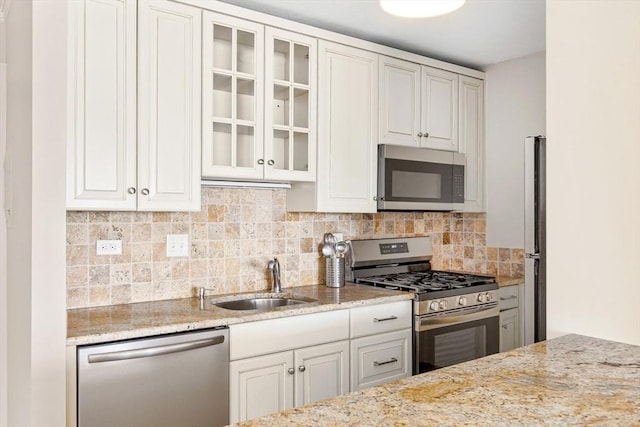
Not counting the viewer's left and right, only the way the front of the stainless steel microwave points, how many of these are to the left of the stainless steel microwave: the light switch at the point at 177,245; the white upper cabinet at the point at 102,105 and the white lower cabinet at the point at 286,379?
0

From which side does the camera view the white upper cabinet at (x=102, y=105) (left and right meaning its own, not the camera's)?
front

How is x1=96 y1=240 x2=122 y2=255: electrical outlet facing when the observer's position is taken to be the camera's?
facing the viewer

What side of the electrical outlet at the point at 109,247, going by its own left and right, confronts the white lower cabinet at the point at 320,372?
left

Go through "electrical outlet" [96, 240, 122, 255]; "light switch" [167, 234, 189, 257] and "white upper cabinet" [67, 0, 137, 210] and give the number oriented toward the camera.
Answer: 3

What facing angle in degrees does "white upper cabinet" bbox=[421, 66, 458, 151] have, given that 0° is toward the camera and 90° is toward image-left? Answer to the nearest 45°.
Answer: approximately 315°

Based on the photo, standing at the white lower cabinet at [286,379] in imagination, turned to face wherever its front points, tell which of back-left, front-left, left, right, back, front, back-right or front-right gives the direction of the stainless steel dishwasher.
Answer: right

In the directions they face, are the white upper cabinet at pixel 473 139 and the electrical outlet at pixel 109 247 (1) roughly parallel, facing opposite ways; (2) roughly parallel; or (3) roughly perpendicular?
roughly parallel

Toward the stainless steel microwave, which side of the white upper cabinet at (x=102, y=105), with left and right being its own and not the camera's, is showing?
left

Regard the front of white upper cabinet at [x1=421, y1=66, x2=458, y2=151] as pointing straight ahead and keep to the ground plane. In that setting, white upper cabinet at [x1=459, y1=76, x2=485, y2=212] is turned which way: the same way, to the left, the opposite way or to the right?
the same way

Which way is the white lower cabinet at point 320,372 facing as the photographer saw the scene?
facing the viewer and to the right of the viewer

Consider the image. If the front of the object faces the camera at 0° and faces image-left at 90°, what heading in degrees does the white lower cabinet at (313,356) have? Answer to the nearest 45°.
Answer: approximately 315°

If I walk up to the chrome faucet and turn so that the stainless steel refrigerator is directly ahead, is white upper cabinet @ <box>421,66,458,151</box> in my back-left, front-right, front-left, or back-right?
front-left

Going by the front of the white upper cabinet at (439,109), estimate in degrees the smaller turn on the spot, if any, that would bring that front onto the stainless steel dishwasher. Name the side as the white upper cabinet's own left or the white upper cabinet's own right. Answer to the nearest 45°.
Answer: approximately 90° to the white upper cabinet's own right

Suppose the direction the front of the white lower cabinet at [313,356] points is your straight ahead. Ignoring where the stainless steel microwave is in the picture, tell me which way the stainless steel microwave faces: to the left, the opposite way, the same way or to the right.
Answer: the same way

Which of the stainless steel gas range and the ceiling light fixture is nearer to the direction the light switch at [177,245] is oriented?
the ceiling light fixture

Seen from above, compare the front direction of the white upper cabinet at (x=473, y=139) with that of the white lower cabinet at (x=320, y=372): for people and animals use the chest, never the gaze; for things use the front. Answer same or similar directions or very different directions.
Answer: same or similar directions

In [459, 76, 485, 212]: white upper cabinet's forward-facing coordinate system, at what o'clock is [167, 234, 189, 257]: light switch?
The light switch is roughly at 3 o'clock from the white upper cabinet.
